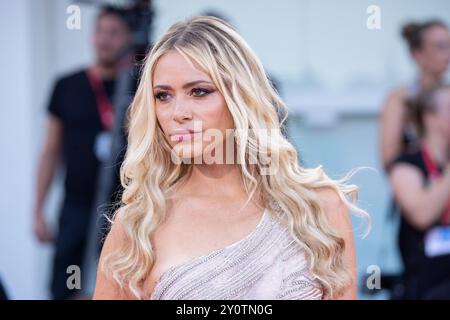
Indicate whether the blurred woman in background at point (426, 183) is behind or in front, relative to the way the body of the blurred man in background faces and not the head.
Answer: in front

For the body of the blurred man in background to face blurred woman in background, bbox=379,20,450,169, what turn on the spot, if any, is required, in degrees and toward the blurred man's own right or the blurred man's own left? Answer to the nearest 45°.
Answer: approximately 45° to the blurred man's own left

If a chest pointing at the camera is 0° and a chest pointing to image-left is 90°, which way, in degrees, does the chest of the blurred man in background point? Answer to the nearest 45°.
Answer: approximately 315°

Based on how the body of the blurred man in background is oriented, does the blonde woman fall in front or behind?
in front

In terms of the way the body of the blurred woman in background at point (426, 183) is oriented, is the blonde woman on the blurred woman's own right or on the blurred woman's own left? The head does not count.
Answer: on the blurred woman's own right
